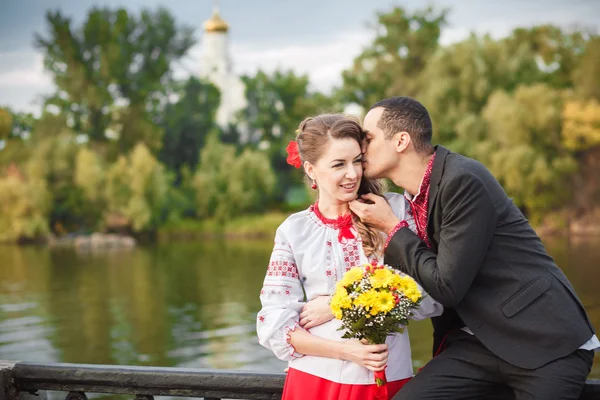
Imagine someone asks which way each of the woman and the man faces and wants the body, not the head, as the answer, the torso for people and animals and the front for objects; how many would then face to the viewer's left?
1

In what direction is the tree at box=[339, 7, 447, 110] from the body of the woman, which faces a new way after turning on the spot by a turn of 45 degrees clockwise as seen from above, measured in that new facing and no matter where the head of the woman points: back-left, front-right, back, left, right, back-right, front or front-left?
back

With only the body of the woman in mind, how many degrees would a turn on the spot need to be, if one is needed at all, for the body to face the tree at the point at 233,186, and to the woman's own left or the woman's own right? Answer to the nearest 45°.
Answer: approximately 135° to the woman's own left

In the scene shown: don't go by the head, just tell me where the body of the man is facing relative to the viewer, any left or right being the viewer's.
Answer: facing to the left of the viewer

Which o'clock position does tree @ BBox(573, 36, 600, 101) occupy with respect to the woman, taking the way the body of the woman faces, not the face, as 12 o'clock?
The tree is roughly at 8 o'clock from the woman.

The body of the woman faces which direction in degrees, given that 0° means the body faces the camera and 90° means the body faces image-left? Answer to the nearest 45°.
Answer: approximately 315°

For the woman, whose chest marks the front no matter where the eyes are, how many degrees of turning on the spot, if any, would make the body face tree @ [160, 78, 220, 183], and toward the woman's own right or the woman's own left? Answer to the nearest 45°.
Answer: approximately 135° to the woman's own left

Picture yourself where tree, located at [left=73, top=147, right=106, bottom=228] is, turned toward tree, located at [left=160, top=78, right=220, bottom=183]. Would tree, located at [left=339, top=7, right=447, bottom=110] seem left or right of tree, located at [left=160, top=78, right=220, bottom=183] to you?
right

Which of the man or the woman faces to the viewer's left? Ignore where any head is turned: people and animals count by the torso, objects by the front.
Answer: the man

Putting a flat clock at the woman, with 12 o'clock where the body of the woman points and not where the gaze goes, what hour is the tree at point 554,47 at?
The tree is roughly at 8 o'clock from the woman.
